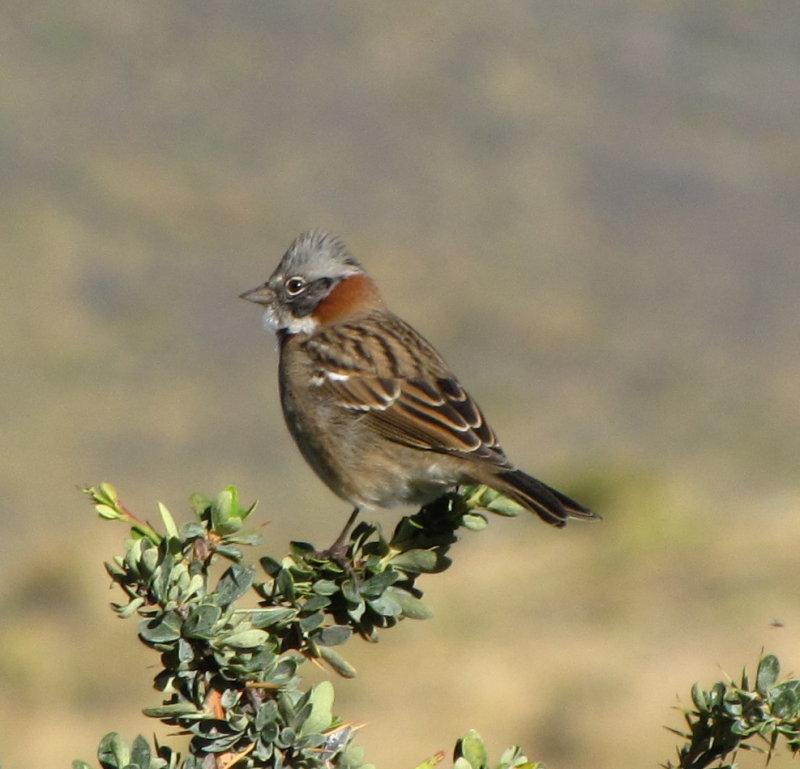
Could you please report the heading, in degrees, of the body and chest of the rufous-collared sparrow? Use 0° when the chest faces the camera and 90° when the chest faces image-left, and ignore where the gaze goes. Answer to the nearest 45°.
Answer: approximately 90°
